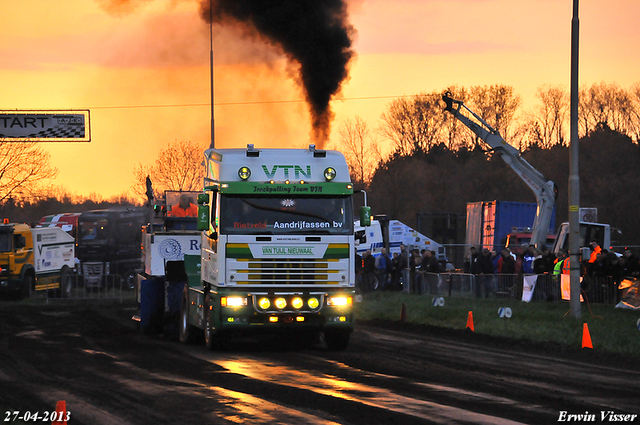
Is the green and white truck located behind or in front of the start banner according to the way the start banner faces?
in front

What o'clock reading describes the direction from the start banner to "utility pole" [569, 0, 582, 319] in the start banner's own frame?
The utility pole is roughly at 9 o'clock from the start banner.

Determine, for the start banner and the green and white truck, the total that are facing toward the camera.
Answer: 2

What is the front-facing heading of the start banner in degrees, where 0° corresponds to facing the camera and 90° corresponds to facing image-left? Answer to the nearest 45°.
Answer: approximately 0°

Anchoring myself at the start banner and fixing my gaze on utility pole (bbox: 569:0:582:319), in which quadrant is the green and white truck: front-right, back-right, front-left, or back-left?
front-right

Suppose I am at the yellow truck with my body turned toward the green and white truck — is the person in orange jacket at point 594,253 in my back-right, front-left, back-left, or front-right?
front-left

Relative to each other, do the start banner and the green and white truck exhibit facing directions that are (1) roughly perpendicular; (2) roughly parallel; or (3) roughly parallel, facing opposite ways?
roughly parallel

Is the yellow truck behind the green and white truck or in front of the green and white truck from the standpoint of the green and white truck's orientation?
behind

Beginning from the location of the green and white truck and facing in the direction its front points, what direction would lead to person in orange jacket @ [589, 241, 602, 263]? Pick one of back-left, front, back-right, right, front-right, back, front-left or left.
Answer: back-left

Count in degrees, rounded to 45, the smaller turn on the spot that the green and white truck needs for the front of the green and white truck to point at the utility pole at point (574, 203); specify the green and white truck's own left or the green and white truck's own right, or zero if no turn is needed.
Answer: approximately 135° to the green and white truck's own left

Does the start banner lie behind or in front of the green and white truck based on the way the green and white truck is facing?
behind

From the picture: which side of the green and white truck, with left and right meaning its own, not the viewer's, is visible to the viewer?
front

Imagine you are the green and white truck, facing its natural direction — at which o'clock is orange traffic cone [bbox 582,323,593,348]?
The orange traffic cone is roughly at 9 o'clock from the green and white truck.
